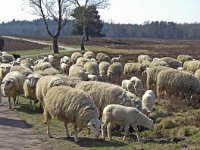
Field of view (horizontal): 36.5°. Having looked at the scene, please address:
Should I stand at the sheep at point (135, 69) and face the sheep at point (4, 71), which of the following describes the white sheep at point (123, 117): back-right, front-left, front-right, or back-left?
front-left

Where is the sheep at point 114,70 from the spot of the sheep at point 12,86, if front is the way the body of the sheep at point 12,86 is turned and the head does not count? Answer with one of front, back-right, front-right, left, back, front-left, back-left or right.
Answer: back
